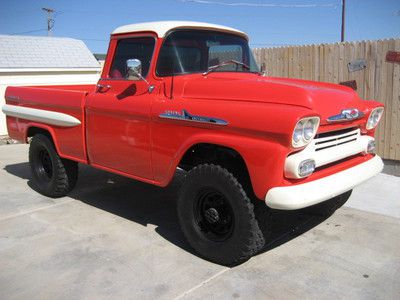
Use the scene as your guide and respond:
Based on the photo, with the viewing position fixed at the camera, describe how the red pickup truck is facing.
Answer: facing the viewer and to the right of the viewer

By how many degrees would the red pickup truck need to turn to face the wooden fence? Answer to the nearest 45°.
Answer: approximately 90° to its left
